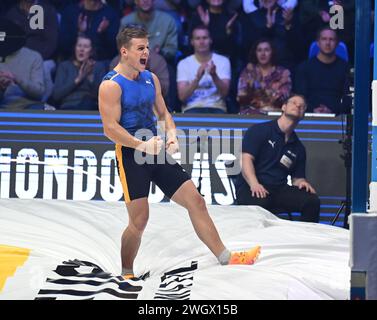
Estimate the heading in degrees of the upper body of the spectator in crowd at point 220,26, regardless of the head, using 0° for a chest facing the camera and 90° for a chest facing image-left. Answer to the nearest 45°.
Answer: approximately 0°

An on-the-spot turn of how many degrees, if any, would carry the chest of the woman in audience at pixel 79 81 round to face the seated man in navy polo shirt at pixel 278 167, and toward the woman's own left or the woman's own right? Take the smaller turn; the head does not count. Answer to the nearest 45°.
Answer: approximately 45° to the woman's own left

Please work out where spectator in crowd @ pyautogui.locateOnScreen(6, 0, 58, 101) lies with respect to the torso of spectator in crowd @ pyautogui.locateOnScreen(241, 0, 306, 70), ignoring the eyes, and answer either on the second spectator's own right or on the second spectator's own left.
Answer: on the second spectator's own right

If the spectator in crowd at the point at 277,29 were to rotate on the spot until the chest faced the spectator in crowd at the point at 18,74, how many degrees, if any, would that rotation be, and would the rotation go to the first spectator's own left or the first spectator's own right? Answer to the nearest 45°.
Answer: approximately 90° to the first spectator's own right

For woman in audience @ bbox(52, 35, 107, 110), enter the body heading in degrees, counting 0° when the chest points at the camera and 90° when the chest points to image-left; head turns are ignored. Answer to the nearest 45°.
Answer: approximately 0°
